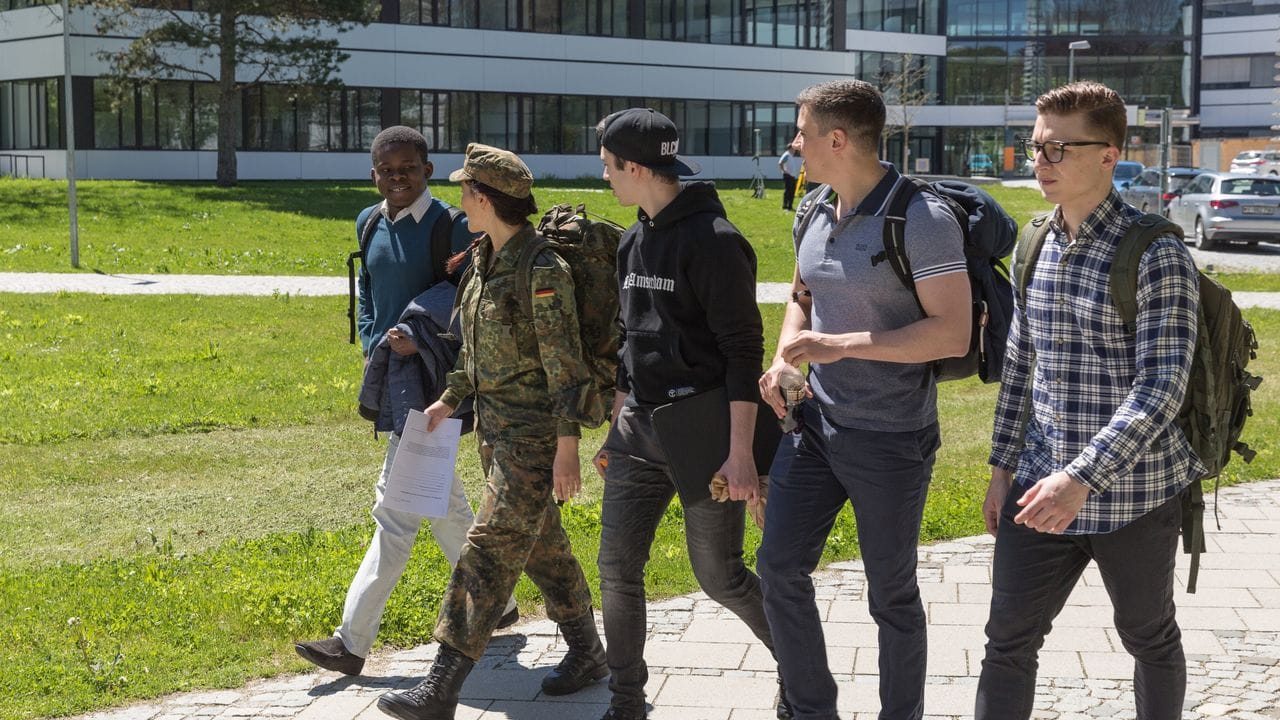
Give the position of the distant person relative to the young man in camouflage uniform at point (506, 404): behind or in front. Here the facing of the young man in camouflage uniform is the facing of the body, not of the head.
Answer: behind

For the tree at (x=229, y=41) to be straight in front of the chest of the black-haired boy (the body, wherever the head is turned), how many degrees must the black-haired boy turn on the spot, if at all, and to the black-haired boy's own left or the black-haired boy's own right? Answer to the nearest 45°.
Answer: approximately 135° to the black-haired boy's own right

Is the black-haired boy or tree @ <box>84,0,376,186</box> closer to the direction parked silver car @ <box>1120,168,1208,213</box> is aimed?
the tree

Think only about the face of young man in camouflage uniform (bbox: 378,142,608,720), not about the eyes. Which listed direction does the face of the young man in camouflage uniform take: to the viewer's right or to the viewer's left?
to the viewer's left

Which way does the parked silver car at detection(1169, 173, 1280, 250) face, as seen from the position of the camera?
facing away from the viewer and to the left of the viewer

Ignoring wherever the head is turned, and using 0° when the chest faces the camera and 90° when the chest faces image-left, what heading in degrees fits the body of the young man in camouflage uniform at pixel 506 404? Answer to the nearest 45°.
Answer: approximately 45°

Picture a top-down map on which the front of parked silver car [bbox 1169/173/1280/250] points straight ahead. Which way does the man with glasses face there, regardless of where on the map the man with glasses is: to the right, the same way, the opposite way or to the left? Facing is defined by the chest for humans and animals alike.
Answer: to the left

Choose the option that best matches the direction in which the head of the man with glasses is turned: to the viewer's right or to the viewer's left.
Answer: to the viewer's left

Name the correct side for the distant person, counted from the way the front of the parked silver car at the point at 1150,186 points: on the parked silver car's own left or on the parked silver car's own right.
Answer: on the parked silver car's own left
